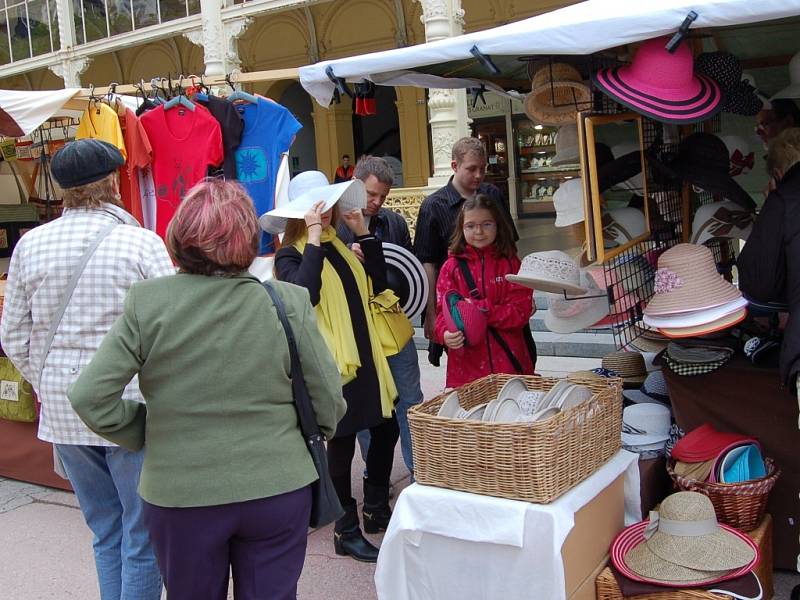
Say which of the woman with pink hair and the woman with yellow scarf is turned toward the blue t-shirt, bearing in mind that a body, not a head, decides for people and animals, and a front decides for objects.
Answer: the woman with pink hair

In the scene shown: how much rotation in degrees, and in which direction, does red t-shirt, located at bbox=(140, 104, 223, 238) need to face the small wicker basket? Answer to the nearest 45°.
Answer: approximately 45° to its left

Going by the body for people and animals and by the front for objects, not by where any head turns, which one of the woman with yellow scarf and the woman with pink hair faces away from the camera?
the woman with pink hair

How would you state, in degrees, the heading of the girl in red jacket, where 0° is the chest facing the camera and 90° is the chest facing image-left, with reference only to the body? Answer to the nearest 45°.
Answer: approximately 0°

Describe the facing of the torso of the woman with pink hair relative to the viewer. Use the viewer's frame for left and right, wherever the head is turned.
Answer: facing away from the viewer

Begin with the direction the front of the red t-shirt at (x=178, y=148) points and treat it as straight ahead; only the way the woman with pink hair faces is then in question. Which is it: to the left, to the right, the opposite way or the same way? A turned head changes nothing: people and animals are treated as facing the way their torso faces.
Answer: the opposite way

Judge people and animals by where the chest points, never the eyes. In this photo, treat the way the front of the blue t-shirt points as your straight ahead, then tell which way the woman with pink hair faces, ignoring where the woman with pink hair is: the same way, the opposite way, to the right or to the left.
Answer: the opposite way

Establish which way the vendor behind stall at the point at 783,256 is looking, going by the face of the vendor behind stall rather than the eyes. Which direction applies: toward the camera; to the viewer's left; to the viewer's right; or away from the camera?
to the viewer's left

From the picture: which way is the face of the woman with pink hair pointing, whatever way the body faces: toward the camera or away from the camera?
away from the camera
